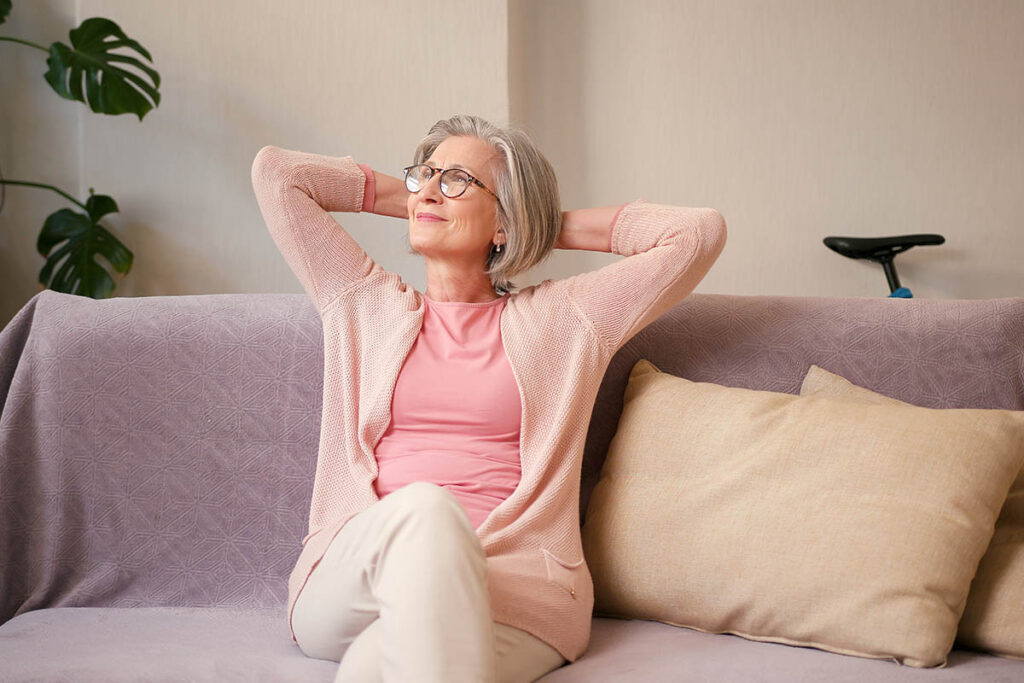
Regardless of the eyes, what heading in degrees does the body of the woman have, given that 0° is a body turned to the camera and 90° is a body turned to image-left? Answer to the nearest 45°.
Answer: approximately 0°

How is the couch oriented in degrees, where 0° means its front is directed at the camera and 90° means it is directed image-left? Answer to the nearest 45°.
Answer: approximately 0°

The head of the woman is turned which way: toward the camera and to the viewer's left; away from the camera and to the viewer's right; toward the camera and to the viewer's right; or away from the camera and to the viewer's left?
toward the camera and to the viewer's left
